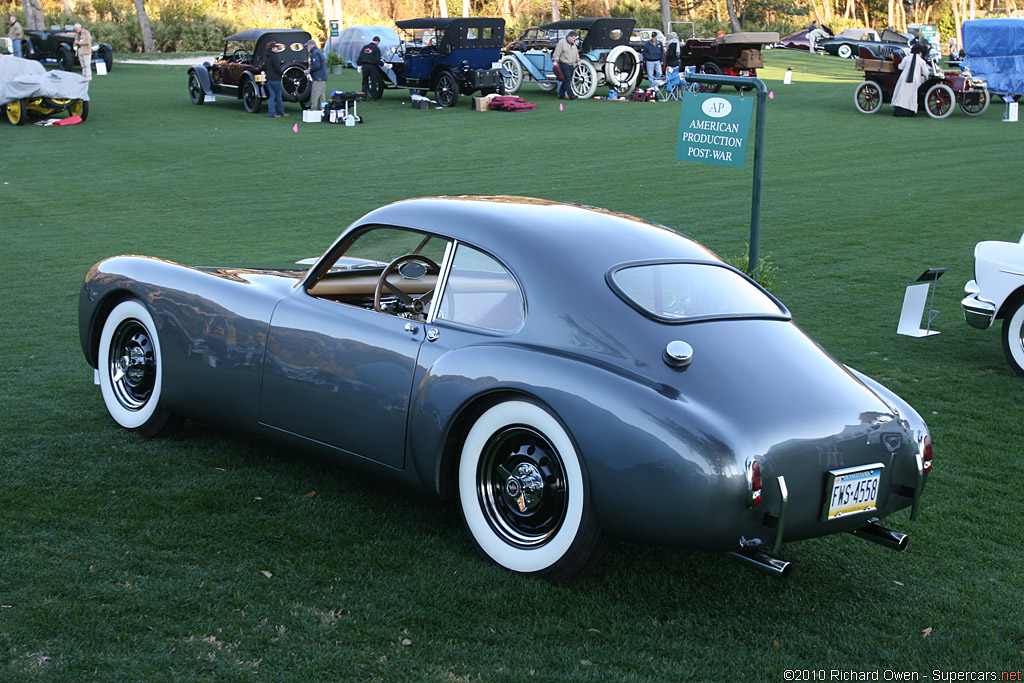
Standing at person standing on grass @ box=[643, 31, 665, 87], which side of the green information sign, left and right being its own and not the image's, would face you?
back

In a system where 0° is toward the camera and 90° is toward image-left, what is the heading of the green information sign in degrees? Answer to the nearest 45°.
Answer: approximately 0°

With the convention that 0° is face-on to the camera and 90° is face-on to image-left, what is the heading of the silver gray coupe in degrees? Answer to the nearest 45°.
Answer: approximately 135°

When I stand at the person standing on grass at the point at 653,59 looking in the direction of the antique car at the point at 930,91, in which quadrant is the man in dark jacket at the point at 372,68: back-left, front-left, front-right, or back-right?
back-right

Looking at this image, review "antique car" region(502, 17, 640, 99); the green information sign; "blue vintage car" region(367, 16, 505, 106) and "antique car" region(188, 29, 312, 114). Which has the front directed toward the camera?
the green information sign

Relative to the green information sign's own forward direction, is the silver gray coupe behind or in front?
in front

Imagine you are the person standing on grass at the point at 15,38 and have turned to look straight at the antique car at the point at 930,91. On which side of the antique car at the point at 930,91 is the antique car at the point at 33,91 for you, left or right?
right

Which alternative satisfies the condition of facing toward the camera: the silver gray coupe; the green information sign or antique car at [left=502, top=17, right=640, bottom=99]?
the green information sign

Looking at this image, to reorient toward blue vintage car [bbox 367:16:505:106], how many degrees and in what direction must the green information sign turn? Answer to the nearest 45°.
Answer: approximately 180°

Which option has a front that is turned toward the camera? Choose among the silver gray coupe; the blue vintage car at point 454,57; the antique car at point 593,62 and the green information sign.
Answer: the green information sign

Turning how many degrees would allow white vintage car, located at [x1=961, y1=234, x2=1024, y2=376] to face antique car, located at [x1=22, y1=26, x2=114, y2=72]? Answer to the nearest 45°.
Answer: approximately 90° to its right

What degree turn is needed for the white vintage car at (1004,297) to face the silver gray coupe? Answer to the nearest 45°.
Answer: approximately 45° to its left
